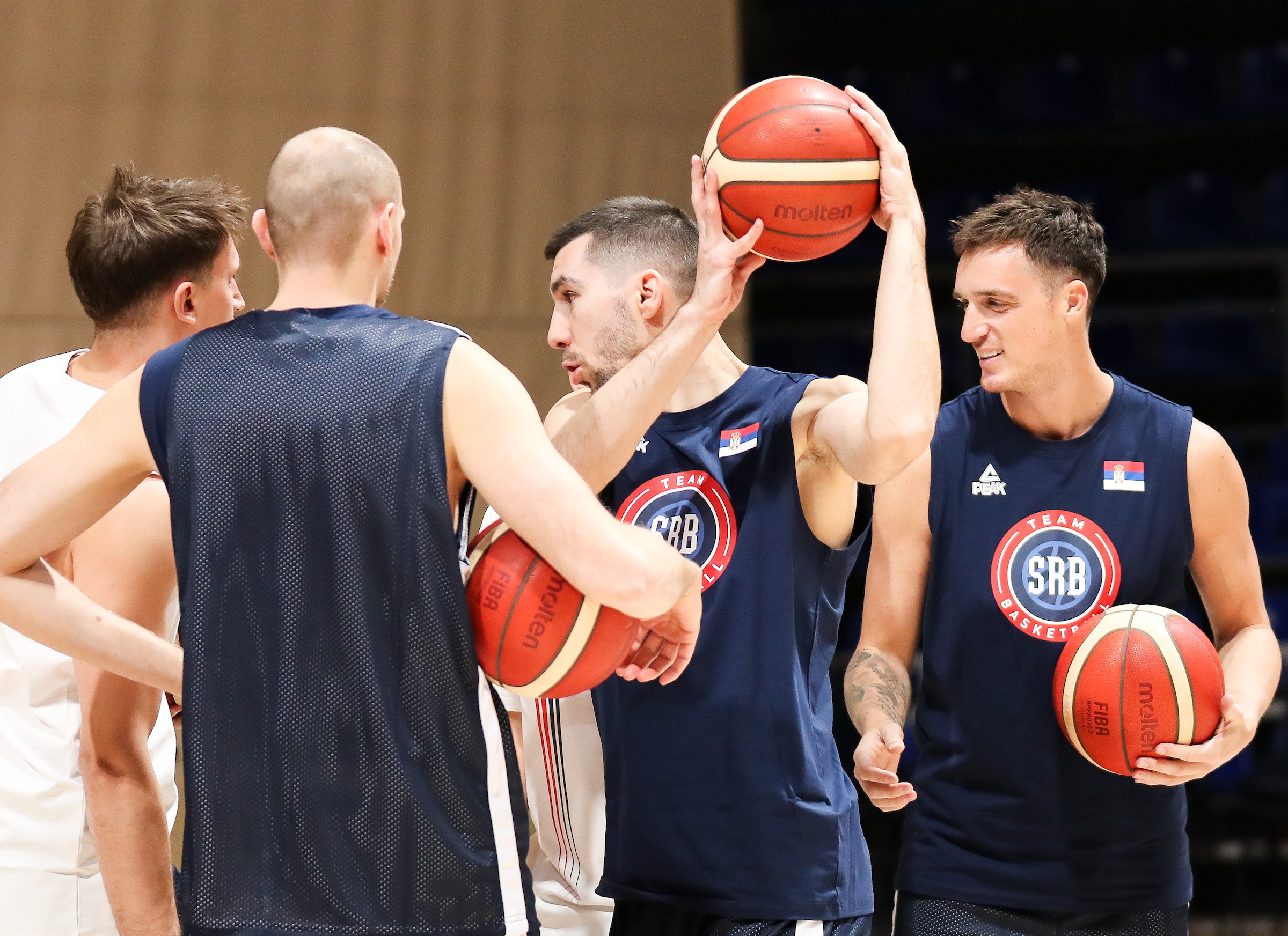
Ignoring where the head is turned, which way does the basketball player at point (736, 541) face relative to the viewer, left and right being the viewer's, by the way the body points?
facing the viewer and to the left of the viewer

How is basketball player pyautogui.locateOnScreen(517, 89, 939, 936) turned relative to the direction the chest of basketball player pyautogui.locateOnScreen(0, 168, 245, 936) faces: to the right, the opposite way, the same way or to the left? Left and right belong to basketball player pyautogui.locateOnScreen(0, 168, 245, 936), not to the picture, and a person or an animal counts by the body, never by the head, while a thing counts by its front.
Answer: the opposite way

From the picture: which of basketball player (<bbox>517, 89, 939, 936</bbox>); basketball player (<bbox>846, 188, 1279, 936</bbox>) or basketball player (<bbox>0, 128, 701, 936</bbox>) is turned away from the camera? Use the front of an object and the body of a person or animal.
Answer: basketball player (<bbox>0, 128, 701, 936</bbox>)

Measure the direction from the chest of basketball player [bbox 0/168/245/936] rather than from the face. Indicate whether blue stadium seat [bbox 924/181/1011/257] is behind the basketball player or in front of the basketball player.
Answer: in front

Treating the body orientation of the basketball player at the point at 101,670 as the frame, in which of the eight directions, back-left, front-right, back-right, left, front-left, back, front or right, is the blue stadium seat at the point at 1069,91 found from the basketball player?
front

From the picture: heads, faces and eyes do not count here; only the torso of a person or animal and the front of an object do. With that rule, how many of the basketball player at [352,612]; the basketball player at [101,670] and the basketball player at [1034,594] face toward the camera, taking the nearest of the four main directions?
1

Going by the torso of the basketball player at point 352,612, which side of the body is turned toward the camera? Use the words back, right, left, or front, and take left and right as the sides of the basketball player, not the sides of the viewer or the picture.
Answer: back

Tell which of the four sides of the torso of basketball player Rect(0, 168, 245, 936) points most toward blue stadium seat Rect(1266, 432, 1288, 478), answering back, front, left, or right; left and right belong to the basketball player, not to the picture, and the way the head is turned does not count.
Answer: front

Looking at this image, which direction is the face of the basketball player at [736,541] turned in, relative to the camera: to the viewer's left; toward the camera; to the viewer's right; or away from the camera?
to the viewer's left

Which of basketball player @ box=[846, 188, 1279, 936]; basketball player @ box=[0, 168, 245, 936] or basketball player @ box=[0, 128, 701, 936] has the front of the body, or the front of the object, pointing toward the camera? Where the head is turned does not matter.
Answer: basketball player @ box=[846, 188, 1279, 936]

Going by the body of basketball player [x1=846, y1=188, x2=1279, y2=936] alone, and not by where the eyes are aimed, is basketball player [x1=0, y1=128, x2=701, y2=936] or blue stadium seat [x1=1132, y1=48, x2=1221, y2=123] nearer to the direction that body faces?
the basketball player

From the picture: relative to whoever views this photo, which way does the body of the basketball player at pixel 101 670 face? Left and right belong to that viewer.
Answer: facing away from the viewer and to the right of the viewer

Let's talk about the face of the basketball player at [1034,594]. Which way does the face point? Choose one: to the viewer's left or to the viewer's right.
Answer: to the viewer's left

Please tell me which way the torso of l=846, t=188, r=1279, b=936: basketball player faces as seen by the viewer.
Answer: toward the camera

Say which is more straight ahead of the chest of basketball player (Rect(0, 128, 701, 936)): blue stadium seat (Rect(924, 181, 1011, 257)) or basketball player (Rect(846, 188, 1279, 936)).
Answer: the blue stadium seat
